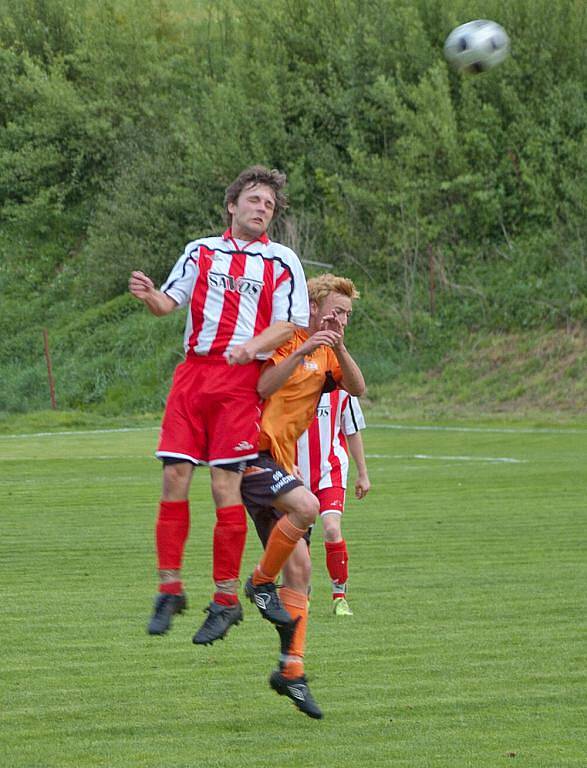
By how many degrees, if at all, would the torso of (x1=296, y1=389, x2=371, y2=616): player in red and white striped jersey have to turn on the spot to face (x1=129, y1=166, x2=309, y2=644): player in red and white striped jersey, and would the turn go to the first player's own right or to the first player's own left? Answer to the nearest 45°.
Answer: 0° — they already face them

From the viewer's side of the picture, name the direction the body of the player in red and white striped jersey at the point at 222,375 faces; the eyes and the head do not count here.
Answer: toward the camera

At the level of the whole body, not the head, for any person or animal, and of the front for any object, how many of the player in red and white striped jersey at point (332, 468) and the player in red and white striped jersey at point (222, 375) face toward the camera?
2

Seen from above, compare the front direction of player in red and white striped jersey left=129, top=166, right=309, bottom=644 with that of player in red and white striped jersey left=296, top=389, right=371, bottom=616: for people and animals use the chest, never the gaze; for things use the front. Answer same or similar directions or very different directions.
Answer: same or similar directions

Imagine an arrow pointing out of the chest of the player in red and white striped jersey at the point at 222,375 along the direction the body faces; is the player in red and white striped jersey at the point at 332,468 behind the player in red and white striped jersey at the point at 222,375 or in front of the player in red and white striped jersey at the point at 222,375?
behind

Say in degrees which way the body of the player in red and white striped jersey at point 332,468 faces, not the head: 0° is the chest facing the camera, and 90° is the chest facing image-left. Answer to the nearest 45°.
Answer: approximately 0°
